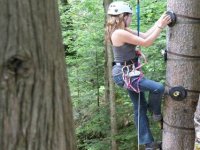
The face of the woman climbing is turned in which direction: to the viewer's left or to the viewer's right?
to the viewer's right

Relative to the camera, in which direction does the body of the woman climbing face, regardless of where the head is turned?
to the viewer's right

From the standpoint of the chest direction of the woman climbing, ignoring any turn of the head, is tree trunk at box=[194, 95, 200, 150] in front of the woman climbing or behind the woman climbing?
in front
